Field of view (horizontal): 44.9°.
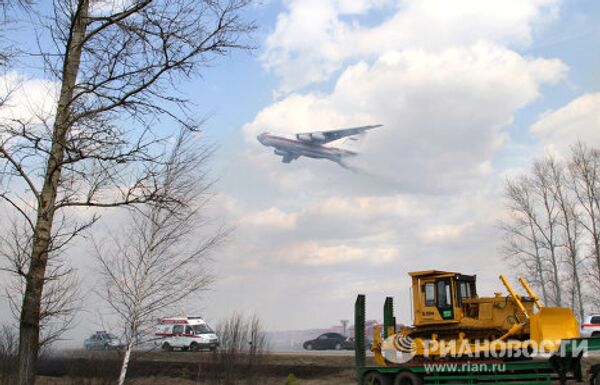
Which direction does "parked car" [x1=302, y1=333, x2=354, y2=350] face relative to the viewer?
to the viewer's left

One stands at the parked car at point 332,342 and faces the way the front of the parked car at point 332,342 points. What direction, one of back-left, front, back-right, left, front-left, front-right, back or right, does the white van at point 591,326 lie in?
back-left

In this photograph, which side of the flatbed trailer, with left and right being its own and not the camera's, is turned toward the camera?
right

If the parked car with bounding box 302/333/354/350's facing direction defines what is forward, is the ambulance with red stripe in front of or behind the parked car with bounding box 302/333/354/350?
in front

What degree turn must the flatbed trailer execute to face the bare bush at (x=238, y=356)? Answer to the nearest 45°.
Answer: approximately 180°

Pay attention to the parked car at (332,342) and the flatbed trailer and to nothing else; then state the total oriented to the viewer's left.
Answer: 1

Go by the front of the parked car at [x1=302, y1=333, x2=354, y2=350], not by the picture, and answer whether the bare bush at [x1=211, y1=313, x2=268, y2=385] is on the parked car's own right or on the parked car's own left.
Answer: on the parked car's own left

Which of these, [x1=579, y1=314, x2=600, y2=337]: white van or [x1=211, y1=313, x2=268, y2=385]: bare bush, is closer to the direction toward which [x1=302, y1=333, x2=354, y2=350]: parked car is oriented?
the bare bush

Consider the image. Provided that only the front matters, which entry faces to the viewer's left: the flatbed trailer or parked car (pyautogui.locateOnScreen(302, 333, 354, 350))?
the parked car

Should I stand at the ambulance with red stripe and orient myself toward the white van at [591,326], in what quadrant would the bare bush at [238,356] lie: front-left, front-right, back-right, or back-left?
front-right

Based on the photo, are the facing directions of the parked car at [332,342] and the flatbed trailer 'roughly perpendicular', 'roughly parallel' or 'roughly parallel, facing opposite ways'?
roughly parallel, facing opposite ways
